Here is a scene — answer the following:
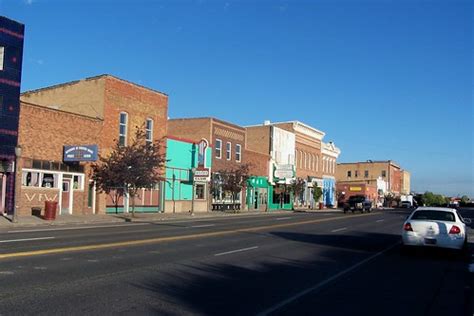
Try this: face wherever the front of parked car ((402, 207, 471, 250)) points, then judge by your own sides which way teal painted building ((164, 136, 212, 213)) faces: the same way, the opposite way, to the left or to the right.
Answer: to the right

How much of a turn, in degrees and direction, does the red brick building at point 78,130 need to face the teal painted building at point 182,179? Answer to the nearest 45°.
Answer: approximately 90° to its left

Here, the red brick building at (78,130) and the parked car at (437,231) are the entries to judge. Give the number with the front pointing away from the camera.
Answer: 1

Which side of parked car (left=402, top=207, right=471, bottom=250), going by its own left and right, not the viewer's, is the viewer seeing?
back

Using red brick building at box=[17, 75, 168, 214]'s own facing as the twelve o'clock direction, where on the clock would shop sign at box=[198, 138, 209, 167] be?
The shop sign is roughly at 9 o'clock from the red brick building.

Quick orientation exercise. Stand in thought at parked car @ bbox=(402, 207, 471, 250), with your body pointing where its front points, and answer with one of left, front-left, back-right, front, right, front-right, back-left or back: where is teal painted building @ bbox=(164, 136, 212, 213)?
front-left

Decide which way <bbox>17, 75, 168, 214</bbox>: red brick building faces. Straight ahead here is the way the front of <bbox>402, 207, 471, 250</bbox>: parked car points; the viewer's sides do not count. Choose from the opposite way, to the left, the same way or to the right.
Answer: to the right

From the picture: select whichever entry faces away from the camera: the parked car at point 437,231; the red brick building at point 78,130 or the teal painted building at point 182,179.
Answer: the parked car

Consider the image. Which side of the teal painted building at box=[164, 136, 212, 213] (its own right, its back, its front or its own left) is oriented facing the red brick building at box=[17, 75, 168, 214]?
right

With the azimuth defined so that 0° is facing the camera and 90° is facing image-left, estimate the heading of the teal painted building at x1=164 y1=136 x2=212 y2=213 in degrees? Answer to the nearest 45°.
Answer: approximately 315°

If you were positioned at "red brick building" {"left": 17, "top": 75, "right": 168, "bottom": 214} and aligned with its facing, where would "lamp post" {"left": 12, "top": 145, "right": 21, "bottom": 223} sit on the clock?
The lamp post is roughly at 2 o'clock from the red brick building.

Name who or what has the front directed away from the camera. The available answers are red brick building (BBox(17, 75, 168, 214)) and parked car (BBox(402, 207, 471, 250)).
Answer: the parked car

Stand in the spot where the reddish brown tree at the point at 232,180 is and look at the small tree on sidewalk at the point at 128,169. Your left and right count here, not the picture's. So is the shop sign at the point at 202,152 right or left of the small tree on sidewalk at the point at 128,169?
right

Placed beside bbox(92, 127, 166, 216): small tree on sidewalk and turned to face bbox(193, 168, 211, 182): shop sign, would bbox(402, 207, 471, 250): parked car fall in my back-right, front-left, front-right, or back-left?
back-right

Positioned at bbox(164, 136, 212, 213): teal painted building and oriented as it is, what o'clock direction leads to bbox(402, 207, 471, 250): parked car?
The parked car is roughly at 1 o'clock from the teal painted building.

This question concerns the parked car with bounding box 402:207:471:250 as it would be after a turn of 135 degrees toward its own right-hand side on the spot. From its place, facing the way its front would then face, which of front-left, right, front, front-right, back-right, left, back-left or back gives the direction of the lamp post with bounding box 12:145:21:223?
back-right
